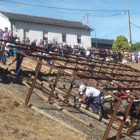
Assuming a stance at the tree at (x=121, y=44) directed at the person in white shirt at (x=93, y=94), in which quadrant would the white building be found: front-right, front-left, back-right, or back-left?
front-right

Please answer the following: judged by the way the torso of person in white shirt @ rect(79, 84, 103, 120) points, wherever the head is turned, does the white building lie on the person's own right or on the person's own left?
on the person's own right

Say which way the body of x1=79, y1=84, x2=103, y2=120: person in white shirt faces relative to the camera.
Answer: to the viewer's left

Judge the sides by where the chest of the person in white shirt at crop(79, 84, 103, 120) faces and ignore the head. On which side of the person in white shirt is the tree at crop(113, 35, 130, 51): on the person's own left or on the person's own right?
on the person's own right

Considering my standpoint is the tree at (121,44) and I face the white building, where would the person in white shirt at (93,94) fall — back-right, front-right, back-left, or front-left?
front-left
